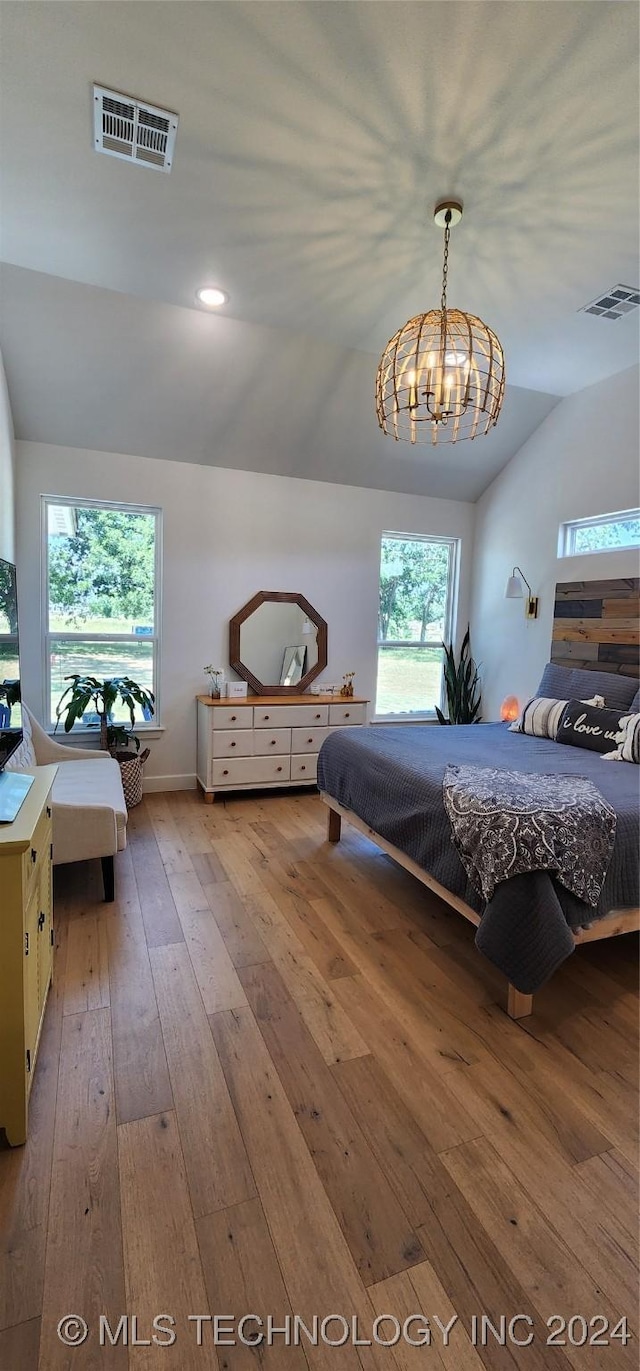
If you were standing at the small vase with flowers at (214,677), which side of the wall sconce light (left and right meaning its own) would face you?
front

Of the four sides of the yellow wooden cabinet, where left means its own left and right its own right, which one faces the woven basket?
left

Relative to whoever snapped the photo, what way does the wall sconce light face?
facing the viewer and to the left of the viewer

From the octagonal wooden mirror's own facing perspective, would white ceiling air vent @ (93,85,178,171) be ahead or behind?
ahead

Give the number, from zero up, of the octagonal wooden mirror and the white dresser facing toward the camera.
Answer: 2

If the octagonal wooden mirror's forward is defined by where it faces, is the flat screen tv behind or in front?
in front

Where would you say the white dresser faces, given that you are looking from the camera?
facing the viewer

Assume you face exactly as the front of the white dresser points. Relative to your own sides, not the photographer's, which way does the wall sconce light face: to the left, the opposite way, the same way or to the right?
to the right

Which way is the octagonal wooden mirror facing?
toward the camera

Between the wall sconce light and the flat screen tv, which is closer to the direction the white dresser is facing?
the flat screen tv

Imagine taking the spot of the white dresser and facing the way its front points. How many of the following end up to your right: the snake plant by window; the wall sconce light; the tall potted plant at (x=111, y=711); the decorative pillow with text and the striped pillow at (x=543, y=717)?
1

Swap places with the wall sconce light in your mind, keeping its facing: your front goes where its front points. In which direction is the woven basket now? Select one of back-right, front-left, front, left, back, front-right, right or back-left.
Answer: front

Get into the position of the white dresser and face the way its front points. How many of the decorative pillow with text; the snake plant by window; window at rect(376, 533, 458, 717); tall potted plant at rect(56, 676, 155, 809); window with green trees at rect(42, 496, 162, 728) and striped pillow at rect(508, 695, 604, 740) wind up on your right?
2

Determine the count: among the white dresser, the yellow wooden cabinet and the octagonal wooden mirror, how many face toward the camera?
2

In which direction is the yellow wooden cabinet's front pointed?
to the viewer's right

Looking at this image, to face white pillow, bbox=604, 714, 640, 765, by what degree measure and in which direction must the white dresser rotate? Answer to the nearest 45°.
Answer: approximately 45° to its left

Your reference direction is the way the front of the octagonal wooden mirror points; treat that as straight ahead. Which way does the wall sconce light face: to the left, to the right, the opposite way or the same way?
to the right

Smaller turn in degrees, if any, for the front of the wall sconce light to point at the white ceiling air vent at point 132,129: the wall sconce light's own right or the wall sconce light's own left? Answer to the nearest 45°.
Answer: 0° — it already faces it

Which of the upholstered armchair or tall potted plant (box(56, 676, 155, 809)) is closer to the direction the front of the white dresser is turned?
the upholstered armchair
